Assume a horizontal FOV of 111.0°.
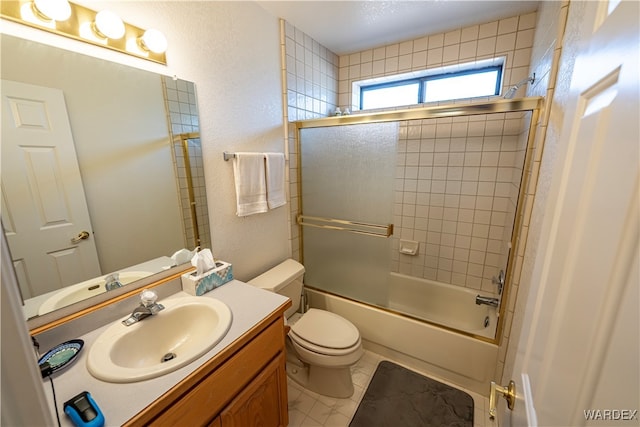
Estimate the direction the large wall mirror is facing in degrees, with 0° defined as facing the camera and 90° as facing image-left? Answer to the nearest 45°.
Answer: approximately 315°

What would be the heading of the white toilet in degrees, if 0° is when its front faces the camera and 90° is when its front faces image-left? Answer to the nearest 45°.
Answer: approximately 315°

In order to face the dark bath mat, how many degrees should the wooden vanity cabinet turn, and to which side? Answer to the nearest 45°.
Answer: approximately 45° to its left

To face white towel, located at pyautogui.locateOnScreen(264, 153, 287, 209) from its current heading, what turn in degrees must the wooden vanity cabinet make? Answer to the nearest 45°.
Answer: approximately 90° to its left

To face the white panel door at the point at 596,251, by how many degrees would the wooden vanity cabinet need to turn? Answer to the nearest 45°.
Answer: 0° — it already faces it
